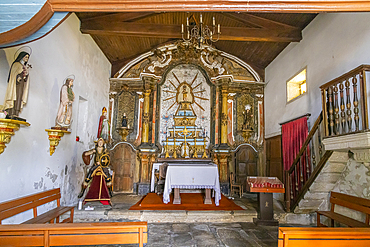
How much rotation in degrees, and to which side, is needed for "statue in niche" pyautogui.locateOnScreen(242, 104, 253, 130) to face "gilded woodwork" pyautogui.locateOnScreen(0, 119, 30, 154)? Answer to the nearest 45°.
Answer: approximately 45° to its right

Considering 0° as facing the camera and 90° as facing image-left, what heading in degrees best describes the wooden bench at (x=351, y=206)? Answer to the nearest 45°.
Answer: approximately 45°

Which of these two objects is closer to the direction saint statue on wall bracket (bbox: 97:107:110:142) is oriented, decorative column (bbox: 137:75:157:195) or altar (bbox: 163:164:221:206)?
the altar

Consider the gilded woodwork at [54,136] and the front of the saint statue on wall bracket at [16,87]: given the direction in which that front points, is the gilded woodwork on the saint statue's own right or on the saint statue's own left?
on the saint statue's own left

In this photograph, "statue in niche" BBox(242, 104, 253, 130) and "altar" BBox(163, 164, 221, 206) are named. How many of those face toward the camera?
2

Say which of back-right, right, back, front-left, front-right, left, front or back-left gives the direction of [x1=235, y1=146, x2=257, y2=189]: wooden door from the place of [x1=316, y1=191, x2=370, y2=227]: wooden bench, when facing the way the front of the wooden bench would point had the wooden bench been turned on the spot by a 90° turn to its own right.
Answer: front

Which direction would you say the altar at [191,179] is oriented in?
toward the camera

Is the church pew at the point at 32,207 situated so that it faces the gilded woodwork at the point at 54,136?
no

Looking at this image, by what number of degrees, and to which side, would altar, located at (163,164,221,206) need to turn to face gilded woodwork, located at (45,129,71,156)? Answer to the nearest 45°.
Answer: approximately 45° to its right

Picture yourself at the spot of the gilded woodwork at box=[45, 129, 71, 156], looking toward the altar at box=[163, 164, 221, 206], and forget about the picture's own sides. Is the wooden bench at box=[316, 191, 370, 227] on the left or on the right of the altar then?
right

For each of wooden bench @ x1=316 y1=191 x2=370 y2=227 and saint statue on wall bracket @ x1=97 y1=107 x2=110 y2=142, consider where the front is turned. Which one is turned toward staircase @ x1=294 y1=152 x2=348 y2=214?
the saint statue on wall bracket

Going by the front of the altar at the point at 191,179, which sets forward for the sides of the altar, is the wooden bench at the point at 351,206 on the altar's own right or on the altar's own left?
on the altar's own left

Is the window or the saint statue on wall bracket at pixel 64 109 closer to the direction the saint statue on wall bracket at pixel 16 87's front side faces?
the window

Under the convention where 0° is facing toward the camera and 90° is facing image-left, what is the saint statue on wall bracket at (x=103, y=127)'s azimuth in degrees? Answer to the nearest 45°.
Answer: approximately 315°

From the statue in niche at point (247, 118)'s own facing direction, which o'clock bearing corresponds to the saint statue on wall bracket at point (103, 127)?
The saint statue on wall bracket is roughly at 2 o'clock from the statue in niche.

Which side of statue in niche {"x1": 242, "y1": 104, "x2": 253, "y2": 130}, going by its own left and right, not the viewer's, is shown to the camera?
front

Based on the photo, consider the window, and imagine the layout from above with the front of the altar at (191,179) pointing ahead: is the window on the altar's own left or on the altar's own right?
on the altar's own left
